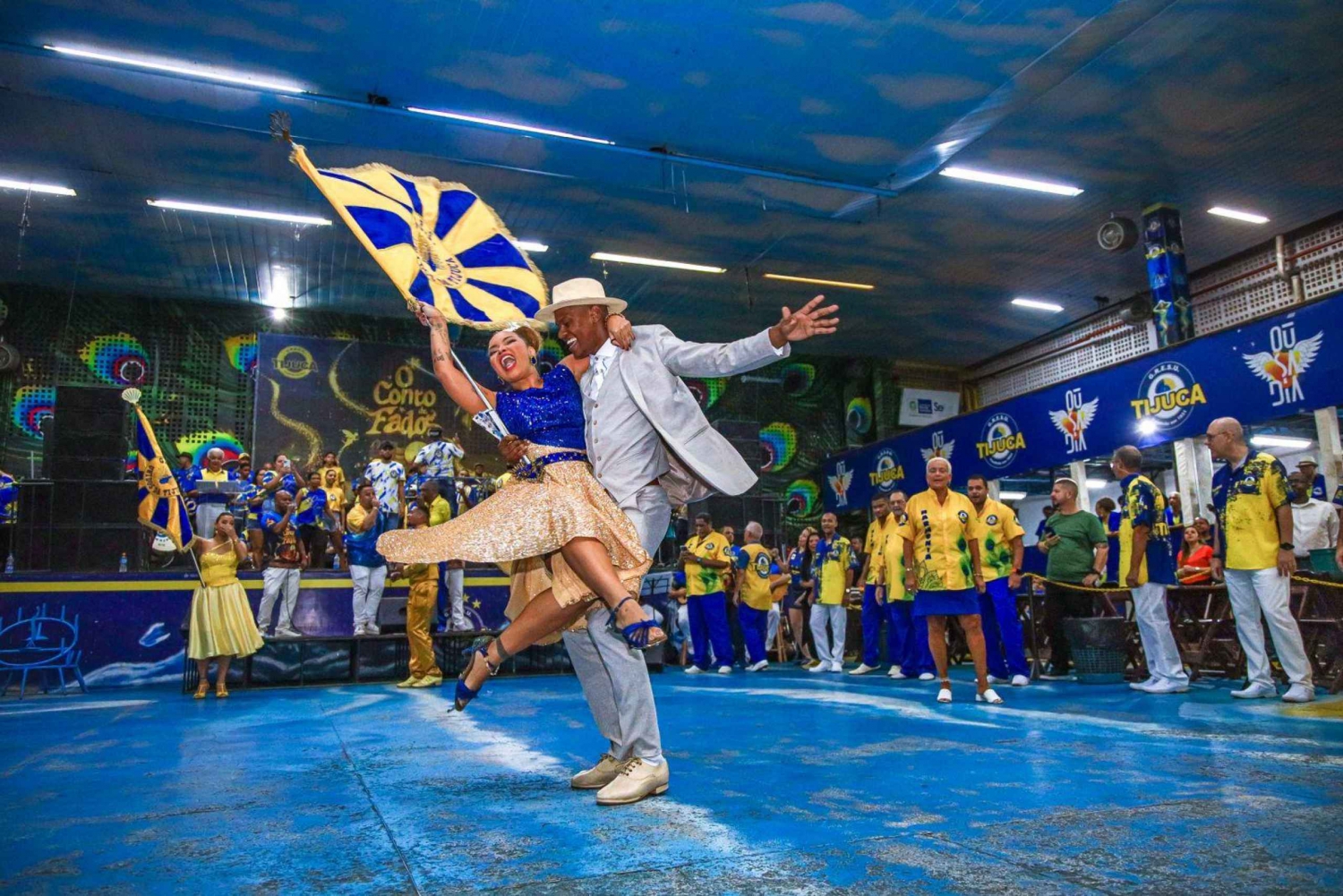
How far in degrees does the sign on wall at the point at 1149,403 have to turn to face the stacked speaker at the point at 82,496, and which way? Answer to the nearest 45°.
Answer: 0° — it already faces it

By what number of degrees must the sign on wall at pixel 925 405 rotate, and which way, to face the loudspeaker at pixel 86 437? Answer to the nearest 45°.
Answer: approximately 45° to its right

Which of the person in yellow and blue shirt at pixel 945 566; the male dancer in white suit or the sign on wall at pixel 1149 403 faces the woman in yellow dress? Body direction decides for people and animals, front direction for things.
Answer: the sign on wall

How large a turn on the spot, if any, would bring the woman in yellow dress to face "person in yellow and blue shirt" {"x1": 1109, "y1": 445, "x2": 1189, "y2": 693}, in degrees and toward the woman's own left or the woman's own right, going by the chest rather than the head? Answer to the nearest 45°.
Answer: approximately 45° to the woman's own left

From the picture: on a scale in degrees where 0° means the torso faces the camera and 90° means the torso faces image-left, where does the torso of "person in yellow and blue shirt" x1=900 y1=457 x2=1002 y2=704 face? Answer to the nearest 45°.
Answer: approximately 0°
